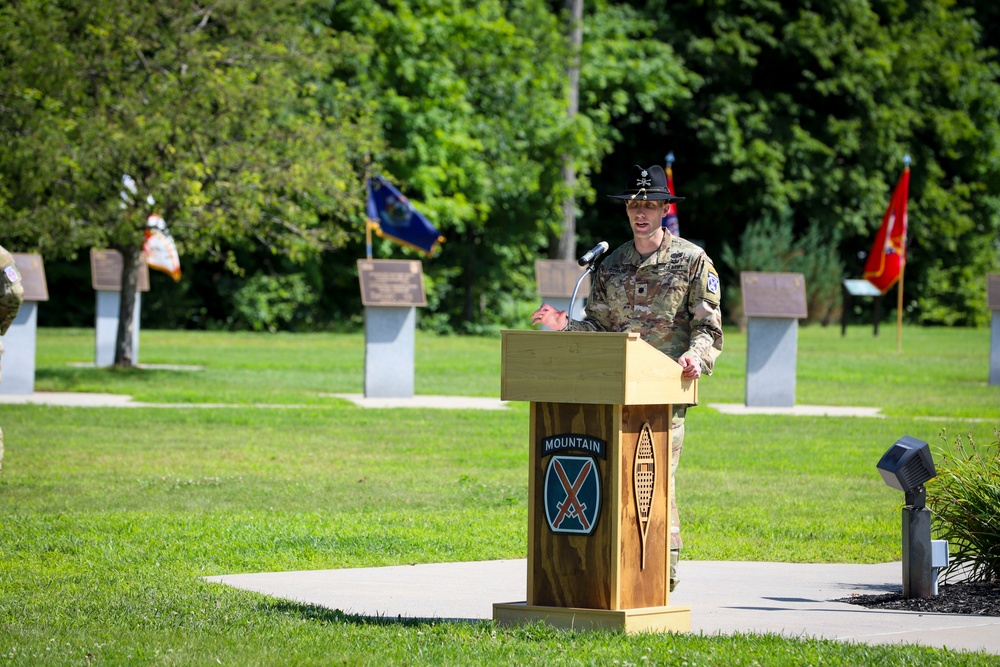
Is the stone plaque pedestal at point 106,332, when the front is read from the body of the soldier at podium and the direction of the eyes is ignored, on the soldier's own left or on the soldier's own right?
on the soldier's own right

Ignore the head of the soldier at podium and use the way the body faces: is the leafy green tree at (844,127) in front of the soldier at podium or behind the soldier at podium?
behind

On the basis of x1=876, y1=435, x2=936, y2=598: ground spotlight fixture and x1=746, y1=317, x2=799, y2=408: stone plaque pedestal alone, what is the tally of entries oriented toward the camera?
1

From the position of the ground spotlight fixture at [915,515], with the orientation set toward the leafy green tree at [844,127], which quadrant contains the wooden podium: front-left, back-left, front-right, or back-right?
back-left

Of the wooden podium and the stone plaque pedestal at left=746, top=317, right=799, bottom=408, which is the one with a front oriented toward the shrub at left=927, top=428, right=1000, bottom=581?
the stone plaque pedestal

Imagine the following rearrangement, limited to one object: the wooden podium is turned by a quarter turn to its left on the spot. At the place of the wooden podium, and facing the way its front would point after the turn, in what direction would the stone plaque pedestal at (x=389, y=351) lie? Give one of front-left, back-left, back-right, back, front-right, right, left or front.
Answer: back-left

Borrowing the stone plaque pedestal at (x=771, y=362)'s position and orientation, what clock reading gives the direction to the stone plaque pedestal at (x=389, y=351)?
the stone plaque pedestal at (x=389, y=351) is roughly at 3 o'clock from the stone plaque pedestal at (x=771, y=362).

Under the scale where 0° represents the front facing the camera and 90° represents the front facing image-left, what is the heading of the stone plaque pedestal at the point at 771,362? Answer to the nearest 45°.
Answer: approximately 0°

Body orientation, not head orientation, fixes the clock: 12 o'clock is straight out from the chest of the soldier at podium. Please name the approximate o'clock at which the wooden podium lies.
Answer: The wooden podium is roughly at 11 o'clock from the soldier at podium.
